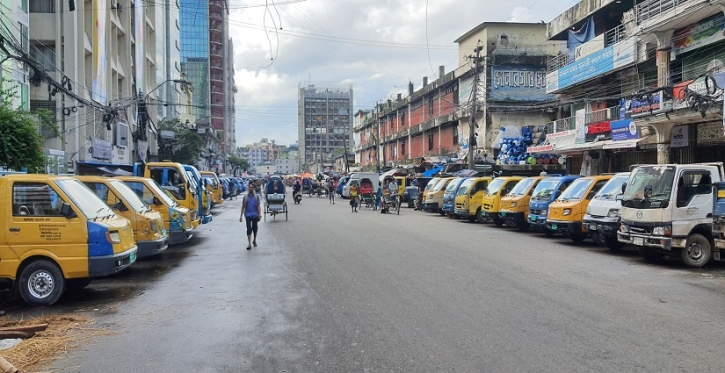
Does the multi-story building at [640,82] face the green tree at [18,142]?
yes

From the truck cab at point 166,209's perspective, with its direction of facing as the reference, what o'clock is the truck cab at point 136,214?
the truck cab at point 136,214 is roughly at 2 o'clock from the truck cab at point 166,209.

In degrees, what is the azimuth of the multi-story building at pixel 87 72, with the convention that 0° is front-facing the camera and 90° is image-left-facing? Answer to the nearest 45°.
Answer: approximately 315°

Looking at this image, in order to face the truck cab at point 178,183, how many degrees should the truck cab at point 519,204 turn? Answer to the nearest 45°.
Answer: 0° — it already faces it

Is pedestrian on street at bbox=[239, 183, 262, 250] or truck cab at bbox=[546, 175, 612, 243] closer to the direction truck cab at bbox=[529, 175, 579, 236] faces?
the pedestrian on street

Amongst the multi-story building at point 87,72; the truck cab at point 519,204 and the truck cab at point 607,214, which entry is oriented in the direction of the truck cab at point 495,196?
the multi-story building

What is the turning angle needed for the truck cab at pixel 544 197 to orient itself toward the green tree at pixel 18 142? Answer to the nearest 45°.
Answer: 0° — it already faces it

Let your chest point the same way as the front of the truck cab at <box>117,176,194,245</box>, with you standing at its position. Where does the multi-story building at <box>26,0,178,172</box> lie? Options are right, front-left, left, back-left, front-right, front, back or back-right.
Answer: back-left

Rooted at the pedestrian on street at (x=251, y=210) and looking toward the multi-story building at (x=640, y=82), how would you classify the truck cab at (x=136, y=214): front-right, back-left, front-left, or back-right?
back-right

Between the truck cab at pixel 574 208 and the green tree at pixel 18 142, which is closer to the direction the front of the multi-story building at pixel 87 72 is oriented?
the truck cab
